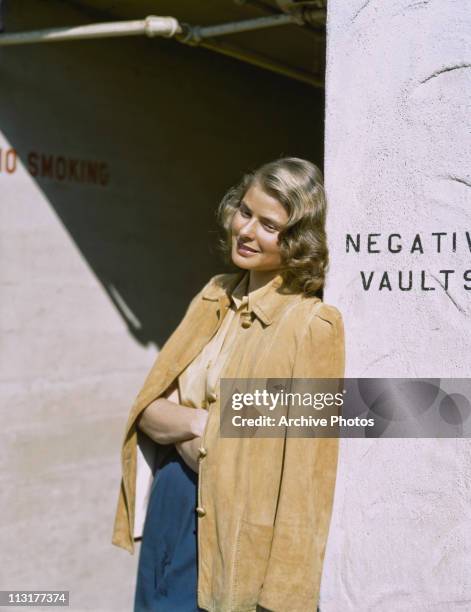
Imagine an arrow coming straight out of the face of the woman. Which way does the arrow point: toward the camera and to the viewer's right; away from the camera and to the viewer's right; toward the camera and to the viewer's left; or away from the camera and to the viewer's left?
toward the camera and to the viewer's left

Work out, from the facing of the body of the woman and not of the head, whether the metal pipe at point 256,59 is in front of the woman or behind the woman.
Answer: behind

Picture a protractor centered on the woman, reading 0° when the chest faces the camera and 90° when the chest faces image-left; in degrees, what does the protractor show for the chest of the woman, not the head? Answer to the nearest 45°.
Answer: approximately 45°
